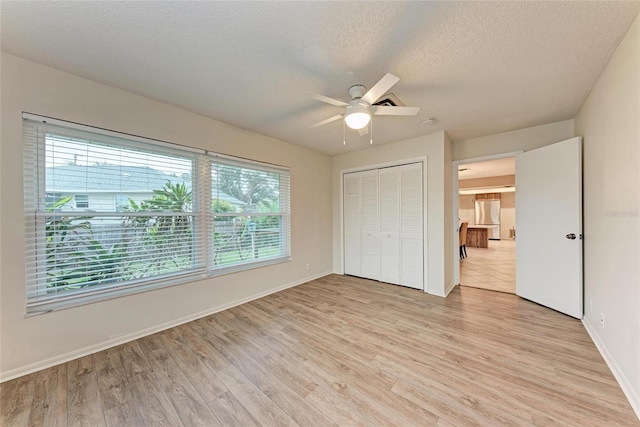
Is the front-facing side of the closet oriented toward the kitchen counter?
no

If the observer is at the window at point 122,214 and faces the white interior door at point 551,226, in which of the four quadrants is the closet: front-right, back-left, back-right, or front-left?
front-left

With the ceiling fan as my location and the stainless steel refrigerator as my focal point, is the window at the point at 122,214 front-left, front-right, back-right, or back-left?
back-left

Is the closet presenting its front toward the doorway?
no

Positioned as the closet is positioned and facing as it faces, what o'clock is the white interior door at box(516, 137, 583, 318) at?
The white interior door is roughly at 8 o'clock from the closet.

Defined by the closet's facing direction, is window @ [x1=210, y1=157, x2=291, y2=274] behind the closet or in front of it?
in front

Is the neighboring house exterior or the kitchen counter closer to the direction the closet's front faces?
the neighboring house exterior

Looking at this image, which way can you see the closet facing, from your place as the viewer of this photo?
facing the viewer and to the left of the viewer

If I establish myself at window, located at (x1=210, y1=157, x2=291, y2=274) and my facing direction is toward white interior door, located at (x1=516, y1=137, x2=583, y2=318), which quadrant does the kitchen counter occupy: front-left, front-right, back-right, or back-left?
front-left

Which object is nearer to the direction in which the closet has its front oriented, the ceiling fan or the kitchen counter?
the ceiling fan

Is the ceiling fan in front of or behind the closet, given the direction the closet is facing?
in front

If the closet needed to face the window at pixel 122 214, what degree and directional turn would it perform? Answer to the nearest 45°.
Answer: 0° — it already faces it
